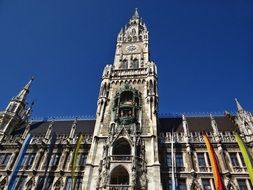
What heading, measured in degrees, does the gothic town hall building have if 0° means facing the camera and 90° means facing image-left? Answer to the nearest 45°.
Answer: approximately 0°
